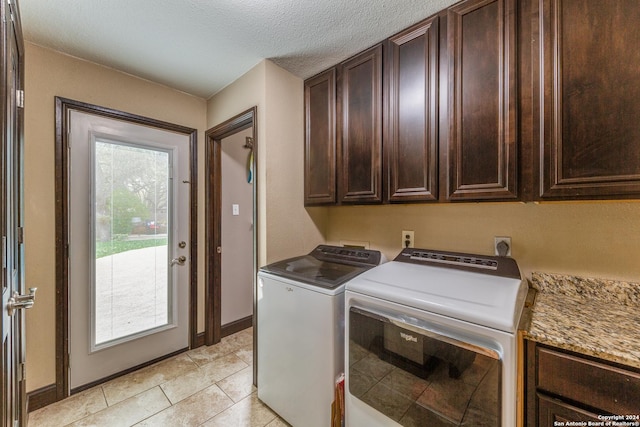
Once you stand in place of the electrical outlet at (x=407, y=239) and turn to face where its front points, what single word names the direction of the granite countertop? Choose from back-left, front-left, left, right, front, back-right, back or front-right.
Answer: front-left

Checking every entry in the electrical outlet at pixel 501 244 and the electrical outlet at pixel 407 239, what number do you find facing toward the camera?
2

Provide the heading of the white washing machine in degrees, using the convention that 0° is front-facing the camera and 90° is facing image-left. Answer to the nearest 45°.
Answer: approximately 45°

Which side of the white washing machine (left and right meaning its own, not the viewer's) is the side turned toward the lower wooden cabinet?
left

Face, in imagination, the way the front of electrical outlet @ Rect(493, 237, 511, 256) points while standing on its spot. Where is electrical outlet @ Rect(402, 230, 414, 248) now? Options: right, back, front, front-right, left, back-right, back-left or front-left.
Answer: right
